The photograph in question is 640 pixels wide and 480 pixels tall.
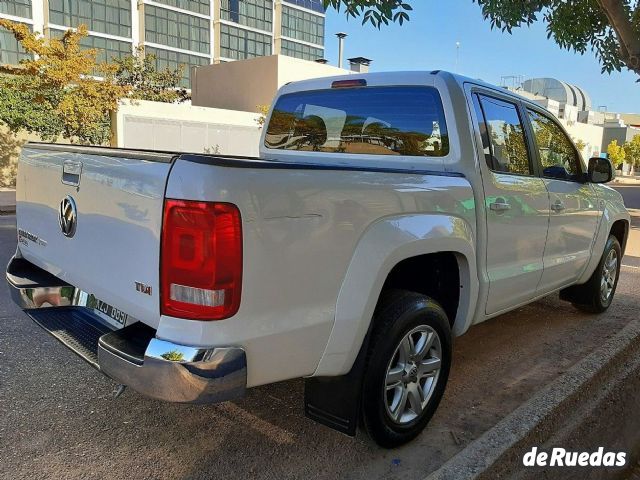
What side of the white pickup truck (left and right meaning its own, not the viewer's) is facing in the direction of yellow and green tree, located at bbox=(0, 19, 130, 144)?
left

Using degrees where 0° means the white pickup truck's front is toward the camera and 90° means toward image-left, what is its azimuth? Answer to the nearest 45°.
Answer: approximately 225°
